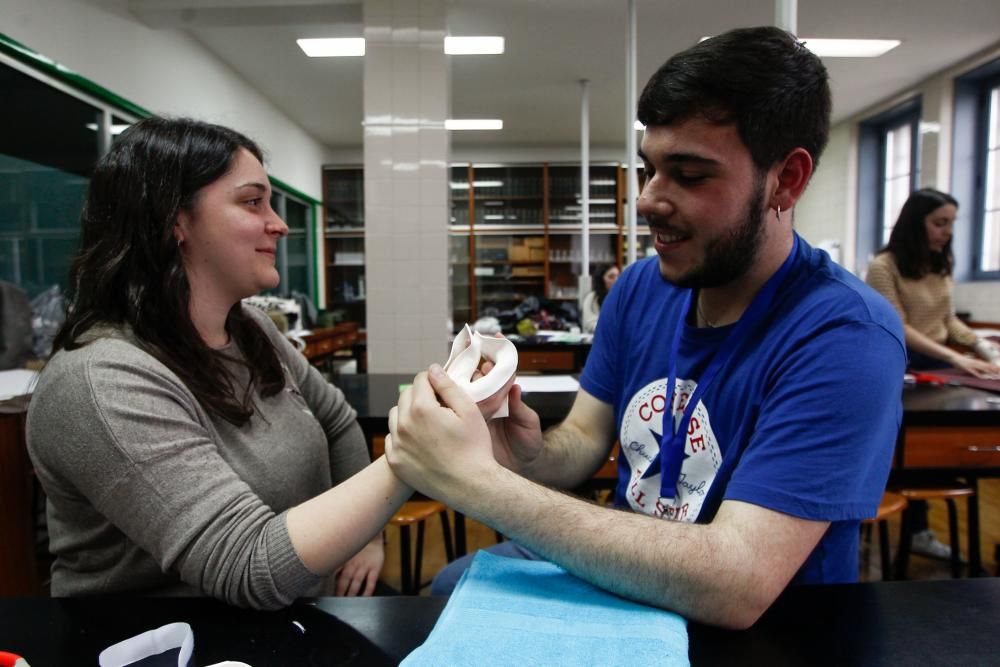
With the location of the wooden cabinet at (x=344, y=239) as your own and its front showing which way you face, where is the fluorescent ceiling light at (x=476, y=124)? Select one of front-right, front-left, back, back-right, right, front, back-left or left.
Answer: front-left

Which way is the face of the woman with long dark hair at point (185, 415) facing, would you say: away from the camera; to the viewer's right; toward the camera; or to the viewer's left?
to the viewer's right

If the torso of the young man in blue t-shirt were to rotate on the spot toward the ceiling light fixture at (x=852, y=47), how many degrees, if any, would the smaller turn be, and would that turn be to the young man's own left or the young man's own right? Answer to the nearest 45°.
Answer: approximately 135° to the young man's own right

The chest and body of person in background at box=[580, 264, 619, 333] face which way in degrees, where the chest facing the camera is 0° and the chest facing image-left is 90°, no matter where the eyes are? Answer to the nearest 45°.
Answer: approximately 315°

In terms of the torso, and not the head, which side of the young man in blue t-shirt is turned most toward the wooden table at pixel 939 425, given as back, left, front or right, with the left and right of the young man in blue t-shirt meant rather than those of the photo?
back

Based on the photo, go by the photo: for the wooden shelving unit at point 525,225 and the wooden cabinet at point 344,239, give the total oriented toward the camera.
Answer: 2

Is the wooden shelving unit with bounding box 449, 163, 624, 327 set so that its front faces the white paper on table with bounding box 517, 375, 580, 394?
yes

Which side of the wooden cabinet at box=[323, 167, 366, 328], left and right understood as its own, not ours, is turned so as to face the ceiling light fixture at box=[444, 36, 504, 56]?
front

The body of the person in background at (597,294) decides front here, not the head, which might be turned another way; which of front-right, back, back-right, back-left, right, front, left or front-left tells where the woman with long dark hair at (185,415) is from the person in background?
front-right
